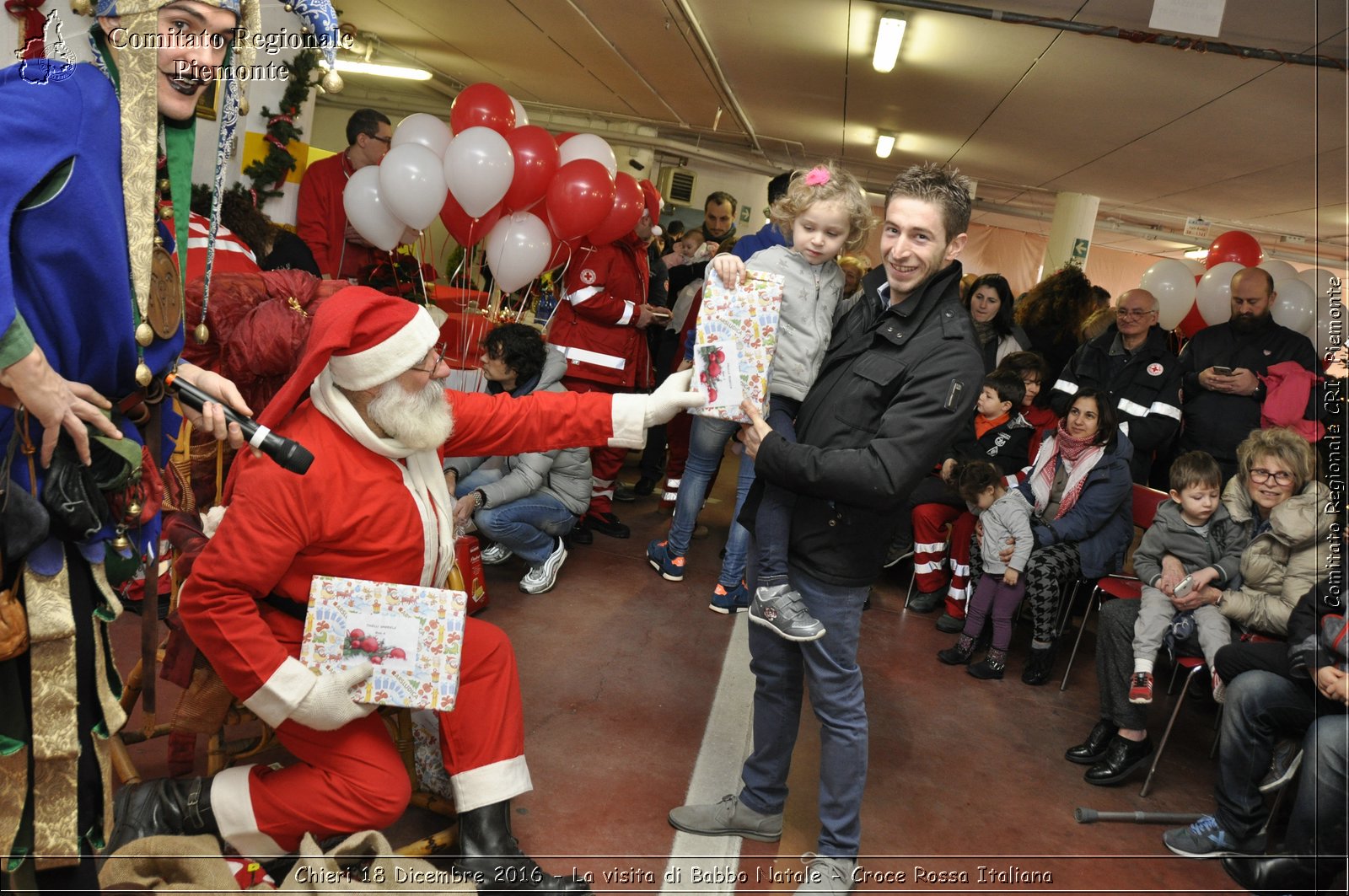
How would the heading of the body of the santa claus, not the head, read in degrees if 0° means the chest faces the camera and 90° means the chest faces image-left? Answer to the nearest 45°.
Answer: approximately 270°

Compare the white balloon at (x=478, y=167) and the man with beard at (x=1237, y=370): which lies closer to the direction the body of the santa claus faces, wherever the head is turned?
the man with beard

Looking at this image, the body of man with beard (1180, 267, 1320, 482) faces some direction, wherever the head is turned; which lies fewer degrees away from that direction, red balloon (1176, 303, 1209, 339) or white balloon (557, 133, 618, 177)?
the white balloon

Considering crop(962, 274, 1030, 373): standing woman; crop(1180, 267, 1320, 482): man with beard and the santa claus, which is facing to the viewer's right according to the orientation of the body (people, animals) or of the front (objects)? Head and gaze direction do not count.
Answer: the santa claus
